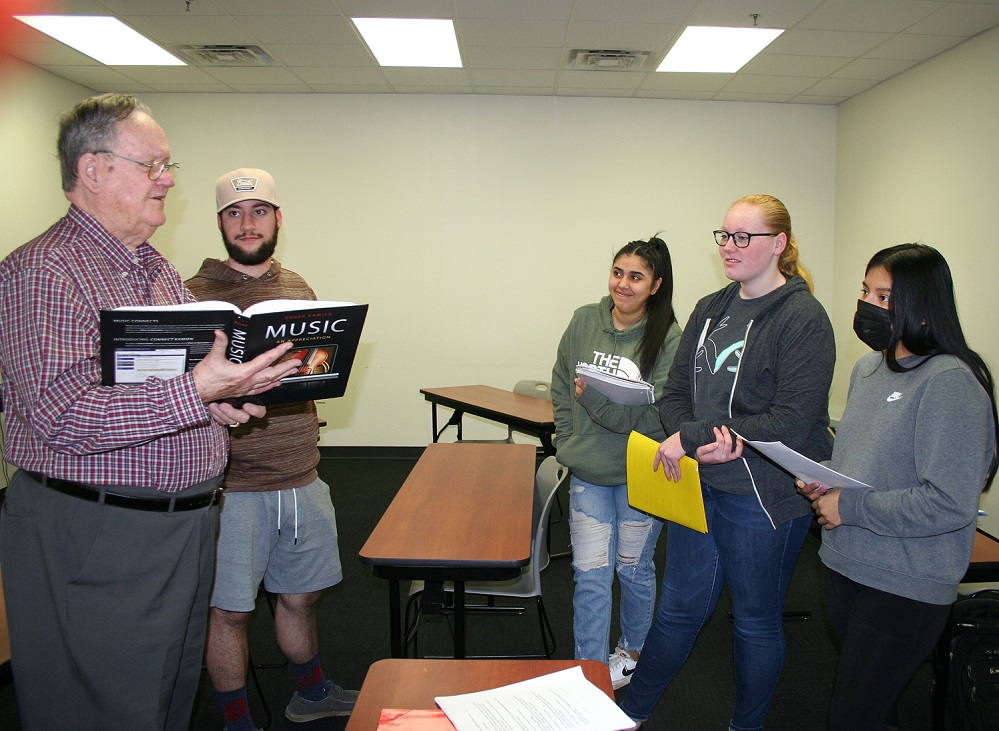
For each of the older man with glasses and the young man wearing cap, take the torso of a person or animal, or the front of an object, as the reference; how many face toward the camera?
1

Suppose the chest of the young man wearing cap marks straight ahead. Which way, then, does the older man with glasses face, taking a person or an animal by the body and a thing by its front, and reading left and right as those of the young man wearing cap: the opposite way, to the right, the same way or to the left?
to the left

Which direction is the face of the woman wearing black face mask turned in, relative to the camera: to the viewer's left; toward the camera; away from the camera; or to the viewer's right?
to the viewer's left

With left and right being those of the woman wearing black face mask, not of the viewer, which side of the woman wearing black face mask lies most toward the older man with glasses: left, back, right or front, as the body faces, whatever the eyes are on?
front

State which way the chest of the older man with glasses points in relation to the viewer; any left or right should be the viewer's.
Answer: facing to the right of the viewer

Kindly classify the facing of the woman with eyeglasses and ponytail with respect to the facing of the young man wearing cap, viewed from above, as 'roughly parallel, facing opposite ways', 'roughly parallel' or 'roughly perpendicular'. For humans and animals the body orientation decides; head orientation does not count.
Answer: roughly perpendicular

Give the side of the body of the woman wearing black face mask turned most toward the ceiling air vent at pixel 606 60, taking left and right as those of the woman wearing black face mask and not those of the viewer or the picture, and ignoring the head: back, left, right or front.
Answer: right

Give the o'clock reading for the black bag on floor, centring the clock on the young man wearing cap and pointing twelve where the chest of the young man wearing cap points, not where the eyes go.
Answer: The black bag on floor is roughly at 10 o'clock from the young man wearing cap.

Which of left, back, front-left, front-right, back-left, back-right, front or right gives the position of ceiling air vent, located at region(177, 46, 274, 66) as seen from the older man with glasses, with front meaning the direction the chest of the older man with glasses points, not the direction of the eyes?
left

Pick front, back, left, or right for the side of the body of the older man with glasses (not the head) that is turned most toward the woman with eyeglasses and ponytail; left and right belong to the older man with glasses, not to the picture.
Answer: front

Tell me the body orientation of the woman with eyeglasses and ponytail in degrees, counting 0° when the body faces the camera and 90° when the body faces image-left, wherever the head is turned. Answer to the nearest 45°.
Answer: approximately 45°
